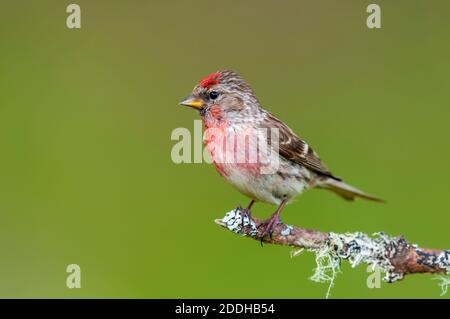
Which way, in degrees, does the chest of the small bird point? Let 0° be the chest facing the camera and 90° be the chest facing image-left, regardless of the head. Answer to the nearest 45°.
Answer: approximately 90°
